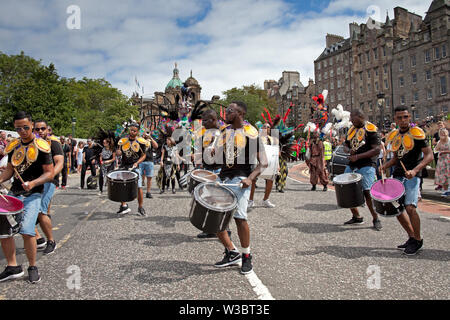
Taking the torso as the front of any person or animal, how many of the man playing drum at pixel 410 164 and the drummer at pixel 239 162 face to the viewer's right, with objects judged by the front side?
0

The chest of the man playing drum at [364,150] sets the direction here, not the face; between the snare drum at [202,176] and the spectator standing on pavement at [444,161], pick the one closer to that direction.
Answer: the snare drum

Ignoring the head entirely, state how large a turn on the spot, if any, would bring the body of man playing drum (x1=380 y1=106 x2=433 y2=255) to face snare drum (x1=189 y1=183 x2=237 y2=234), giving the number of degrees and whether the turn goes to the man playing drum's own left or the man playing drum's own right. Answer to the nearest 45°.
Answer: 0° — they already face it

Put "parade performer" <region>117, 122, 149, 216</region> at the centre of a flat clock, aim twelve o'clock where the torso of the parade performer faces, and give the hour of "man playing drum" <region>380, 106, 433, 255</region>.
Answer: The man playing drum is roughly at 9 o'clock from the parade performer.

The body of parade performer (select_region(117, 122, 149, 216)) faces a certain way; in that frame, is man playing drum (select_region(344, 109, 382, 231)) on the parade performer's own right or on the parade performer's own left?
on the parade performer's own left

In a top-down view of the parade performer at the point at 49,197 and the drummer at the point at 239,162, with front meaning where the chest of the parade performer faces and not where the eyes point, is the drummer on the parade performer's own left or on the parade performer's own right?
on the parade performer's own left

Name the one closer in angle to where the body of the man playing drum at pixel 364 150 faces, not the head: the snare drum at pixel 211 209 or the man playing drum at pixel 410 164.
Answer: the snare drum

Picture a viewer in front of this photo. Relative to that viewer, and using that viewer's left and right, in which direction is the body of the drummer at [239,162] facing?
facing the viewer and to the left of the viewer

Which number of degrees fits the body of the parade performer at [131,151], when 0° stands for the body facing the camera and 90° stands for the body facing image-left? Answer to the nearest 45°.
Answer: approximately 45°

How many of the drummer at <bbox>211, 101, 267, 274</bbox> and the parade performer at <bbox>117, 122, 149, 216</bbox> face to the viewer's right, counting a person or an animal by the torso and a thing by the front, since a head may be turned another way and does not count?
0

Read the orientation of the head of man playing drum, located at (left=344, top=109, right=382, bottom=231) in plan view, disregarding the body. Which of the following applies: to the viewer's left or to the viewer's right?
to the viewer's left

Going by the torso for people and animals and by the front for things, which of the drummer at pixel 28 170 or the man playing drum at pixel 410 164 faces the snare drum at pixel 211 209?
the man playing drum

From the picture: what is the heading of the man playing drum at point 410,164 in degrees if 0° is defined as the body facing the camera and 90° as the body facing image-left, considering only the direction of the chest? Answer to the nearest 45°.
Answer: approximately 45°
